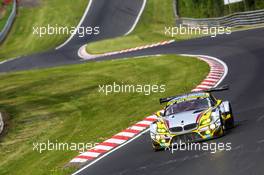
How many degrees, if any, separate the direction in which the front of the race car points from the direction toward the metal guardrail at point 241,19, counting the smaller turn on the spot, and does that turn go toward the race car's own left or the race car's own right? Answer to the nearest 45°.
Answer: approximately 180°

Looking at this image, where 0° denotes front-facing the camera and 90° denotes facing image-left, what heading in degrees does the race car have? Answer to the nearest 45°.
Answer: approximately 0°
